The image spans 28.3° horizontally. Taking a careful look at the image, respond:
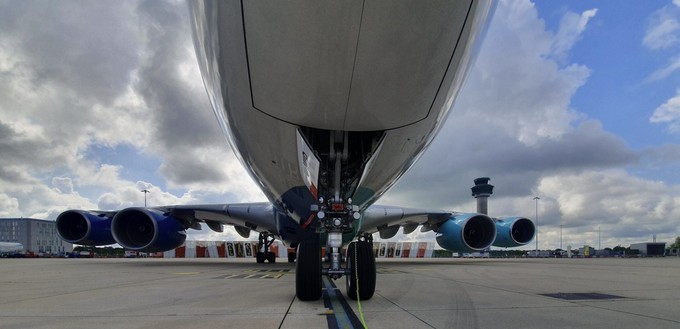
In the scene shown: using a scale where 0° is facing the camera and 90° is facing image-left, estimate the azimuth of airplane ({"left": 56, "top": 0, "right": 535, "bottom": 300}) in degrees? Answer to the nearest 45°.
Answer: approximately 0°
